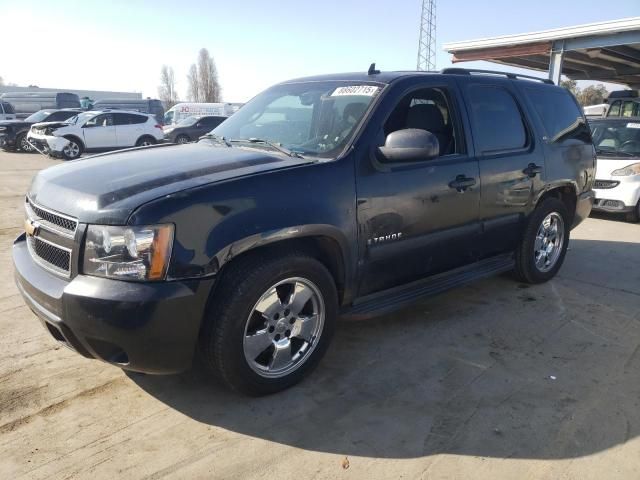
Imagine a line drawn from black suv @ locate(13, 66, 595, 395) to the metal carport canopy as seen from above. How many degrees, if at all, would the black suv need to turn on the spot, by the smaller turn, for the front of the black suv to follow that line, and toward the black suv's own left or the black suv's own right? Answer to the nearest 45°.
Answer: approximately 180°

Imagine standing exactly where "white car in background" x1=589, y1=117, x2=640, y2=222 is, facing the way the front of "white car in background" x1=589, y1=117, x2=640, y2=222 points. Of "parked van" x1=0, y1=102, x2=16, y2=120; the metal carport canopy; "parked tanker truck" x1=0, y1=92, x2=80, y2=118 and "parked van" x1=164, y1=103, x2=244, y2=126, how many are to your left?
0

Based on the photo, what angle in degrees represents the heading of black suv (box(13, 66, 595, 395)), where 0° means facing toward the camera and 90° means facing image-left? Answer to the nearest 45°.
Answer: approximately 45°

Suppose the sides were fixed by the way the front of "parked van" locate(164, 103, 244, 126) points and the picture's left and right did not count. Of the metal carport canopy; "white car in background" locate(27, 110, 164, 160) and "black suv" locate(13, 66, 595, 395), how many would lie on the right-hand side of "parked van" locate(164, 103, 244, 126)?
0

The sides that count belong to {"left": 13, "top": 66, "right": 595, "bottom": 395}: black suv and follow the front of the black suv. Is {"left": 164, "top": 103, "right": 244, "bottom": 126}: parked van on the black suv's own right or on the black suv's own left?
on the black suv's own right

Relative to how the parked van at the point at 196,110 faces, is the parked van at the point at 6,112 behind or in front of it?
in front

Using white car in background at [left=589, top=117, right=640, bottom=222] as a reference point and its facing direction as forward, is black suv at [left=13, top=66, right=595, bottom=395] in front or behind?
in front

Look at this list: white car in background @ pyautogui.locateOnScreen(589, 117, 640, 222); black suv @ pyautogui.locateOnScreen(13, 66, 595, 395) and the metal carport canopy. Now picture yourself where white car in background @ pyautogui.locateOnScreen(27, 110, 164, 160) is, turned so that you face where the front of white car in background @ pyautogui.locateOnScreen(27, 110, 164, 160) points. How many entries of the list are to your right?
0

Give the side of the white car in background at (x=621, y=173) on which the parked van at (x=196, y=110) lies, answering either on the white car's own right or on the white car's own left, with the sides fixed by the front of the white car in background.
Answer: on the white car's own right

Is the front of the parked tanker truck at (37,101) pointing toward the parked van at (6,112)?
no

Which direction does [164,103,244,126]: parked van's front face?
to the viewer's left

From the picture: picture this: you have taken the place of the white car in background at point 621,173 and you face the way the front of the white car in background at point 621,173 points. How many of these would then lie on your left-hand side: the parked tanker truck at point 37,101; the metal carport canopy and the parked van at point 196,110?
0

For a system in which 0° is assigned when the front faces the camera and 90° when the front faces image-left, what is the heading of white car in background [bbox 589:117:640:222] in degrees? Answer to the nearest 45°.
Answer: approximately 45°

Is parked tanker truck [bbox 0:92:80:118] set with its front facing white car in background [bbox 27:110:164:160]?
no
